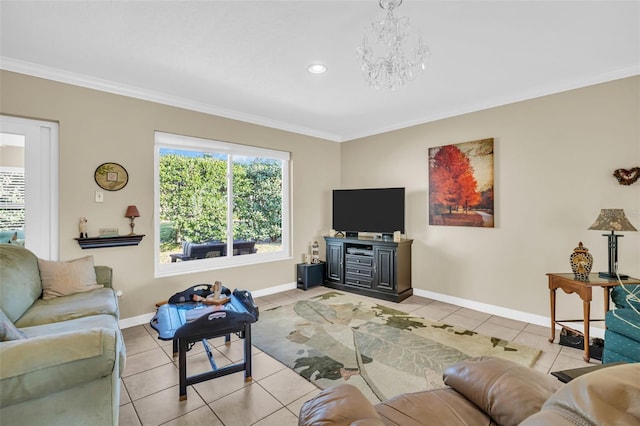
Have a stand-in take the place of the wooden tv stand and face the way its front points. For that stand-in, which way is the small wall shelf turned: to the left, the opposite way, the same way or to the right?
to the left

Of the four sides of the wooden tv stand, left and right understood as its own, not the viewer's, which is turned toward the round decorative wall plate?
front

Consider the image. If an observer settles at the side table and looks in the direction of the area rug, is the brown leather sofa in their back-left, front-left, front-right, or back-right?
front-left

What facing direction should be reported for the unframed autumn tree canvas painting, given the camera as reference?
facing the viewer and to the left of the viewer

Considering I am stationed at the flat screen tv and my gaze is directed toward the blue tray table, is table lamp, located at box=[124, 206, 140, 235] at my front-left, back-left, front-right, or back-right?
front-right

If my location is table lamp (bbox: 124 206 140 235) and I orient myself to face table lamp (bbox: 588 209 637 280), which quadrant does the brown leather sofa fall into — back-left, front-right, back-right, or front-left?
front-right

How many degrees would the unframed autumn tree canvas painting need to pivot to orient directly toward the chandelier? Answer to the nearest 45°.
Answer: approximately 45° to its left

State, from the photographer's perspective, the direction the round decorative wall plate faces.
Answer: facing the viewer

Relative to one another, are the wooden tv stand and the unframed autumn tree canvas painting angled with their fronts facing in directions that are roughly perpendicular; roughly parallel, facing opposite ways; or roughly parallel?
roughly parallel

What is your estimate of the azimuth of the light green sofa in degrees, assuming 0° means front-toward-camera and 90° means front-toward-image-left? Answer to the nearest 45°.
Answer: approximately 270°

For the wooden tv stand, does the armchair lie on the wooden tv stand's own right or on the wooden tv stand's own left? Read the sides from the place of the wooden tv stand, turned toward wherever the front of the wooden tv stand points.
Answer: on the wooden tv stand's own left
